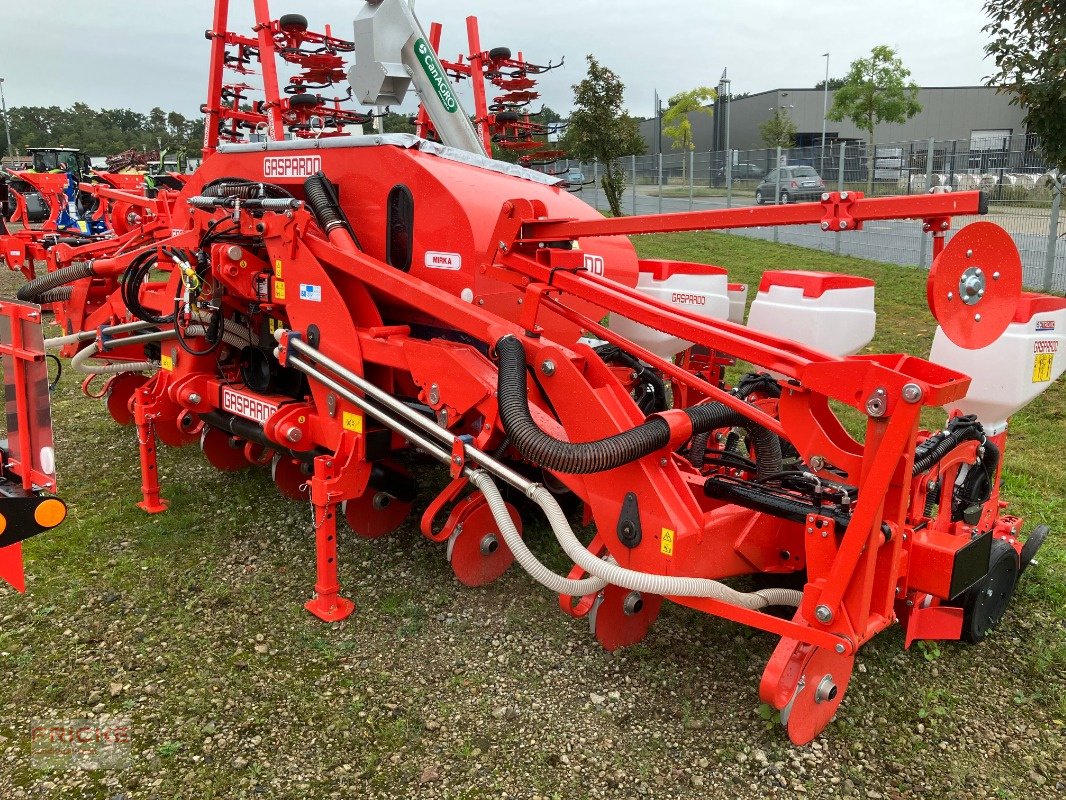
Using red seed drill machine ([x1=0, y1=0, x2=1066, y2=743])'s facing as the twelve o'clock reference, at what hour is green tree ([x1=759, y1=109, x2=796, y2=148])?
The green tree is roughly at 5 o'clock from the red seed drill machine.

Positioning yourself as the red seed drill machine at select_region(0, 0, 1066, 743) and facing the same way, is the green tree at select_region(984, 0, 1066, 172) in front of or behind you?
behind

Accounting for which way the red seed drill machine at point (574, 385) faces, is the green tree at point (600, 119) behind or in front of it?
behind

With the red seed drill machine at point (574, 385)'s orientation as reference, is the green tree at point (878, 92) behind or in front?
behind

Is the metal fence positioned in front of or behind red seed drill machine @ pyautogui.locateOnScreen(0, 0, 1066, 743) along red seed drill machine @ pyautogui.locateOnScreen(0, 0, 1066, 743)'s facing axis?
behind

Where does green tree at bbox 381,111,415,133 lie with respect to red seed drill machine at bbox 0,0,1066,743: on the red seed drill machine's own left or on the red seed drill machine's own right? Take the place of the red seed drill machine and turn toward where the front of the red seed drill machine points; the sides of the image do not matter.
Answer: on the red seed drill machine's own right

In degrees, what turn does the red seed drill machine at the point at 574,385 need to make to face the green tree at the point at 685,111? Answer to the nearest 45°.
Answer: approximately 135° to its right

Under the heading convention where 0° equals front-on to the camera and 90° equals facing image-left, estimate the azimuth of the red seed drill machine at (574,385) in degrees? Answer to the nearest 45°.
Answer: approximately 45°
